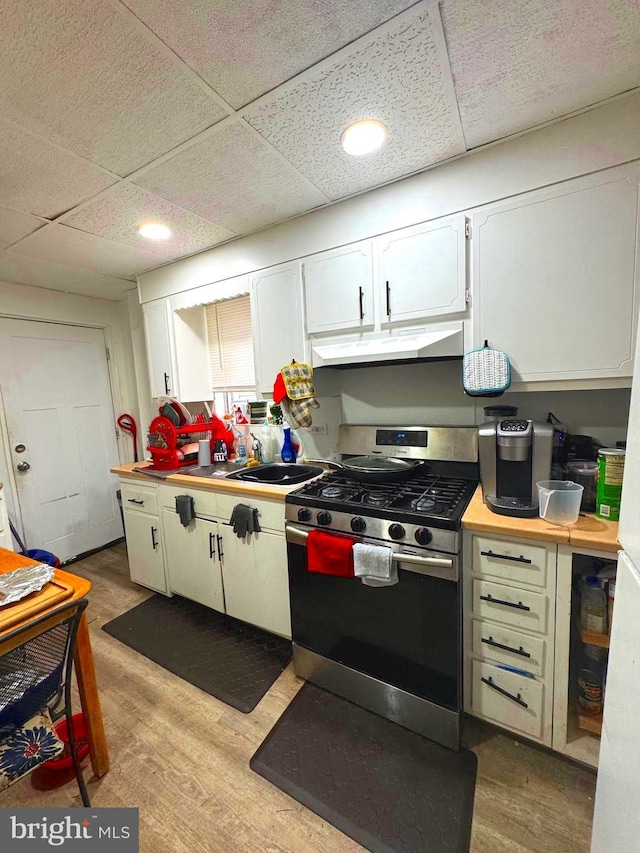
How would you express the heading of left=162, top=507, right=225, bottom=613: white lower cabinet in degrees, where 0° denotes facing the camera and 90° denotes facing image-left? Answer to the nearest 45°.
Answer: approximately 45°

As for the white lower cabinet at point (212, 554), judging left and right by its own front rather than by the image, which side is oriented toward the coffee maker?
left

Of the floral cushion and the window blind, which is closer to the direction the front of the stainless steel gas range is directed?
the floral cushion

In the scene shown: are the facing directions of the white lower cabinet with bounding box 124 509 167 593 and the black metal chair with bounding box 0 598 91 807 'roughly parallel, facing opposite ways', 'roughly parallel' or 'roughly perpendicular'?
roughly perpendicular
